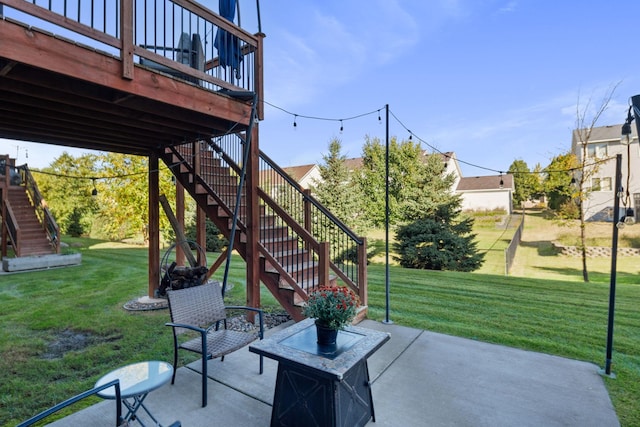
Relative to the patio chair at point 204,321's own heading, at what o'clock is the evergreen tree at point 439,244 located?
The evergreen tree is roughly at 9 o'clock from the patio chair.

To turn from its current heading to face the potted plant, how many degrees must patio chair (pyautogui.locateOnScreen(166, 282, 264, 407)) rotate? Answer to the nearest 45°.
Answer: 0° — it already faces it

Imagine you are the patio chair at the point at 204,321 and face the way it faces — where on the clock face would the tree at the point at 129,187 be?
The tree is roughly at 7 o'clock from the patio chair.

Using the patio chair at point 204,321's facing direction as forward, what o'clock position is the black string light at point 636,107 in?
The black string light is roughly at 11 o'clock from the patio chair.

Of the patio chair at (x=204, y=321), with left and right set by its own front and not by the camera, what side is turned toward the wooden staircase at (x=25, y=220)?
back

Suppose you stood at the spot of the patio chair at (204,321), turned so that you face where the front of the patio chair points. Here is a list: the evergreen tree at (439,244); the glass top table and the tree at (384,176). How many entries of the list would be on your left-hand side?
2

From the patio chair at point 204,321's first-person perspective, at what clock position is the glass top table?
The glass top table is roughly at 2 o'clock from the patio chair.

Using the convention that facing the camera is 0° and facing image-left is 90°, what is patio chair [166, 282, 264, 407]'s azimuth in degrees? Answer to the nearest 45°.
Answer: approximately 315°

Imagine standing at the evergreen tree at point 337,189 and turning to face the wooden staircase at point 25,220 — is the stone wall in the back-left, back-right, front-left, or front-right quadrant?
back-left

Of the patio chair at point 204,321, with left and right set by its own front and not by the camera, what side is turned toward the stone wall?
left

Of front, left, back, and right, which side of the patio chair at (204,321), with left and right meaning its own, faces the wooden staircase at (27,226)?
back

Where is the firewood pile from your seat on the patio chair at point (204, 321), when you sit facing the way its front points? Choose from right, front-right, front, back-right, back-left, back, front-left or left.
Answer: back-left
